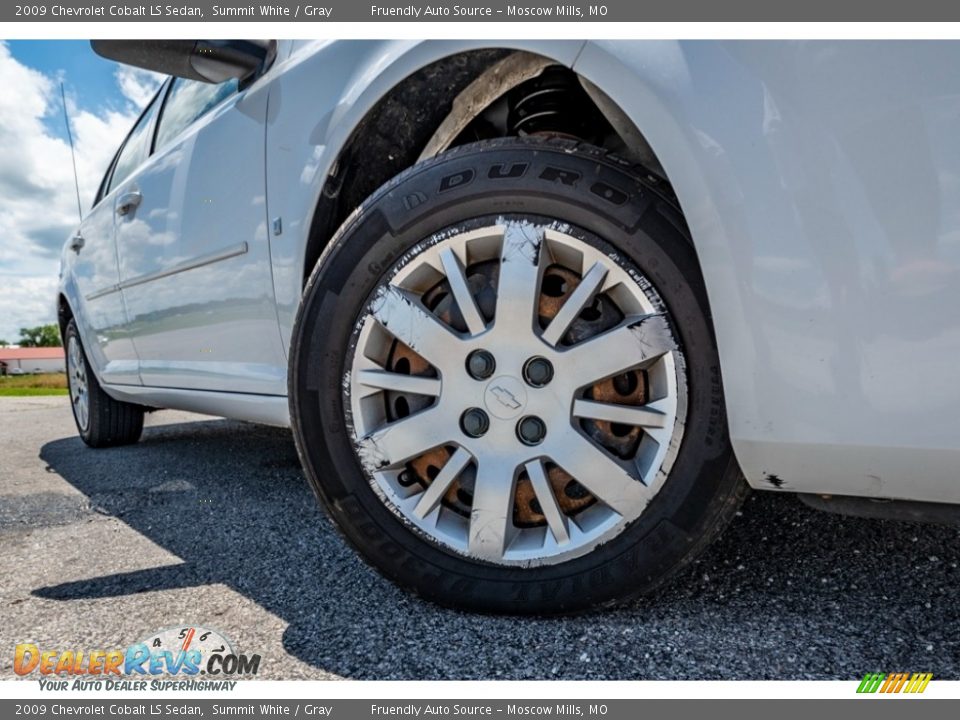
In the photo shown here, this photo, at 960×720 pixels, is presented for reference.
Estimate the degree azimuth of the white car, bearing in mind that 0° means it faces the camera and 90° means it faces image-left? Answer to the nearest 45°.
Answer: approximately 315°
